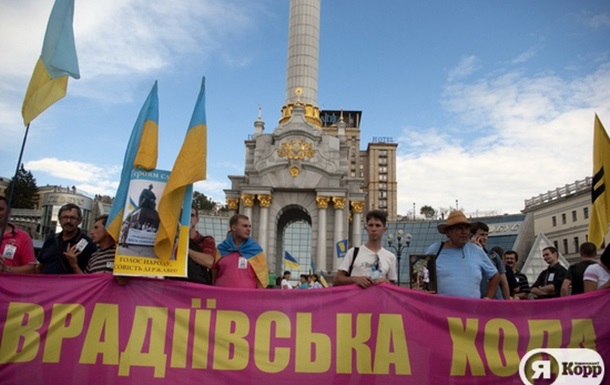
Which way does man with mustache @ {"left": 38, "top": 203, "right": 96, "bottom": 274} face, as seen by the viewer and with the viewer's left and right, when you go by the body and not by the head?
facing the viewer

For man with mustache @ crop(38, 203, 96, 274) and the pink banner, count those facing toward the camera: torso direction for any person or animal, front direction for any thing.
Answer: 2

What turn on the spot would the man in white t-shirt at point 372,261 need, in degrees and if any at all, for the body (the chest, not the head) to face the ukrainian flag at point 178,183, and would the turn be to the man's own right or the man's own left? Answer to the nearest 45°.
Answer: approximately 45° to the man's own right

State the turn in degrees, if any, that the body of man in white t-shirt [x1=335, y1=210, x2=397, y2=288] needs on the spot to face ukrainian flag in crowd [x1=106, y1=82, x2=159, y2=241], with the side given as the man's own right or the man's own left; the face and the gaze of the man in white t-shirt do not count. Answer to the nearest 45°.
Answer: approximately 90° to the man's own right

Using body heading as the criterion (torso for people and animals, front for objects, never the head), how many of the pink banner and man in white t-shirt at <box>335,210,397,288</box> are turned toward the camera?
2

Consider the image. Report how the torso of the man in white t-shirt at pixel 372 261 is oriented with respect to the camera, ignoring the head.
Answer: toward the camera

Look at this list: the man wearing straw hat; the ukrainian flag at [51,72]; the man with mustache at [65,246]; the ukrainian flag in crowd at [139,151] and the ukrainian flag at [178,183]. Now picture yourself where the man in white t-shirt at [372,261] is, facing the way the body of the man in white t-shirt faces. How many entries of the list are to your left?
1

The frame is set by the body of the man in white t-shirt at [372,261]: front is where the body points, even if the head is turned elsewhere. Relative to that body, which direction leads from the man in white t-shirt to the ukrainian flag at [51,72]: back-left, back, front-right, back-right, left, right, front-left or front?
right

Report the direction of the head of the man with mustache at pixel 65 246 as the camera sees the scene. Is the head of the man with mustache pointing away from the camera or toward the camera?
toward the camera

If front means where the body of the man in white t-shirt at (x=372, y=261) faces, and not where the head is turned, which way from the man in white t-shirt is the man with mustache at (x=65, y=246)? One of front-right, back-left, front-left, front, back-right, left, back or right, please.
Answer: right

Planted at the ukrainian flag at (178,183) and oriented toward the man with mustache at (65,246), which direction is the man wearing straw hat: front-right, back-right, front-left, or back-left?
back-right
